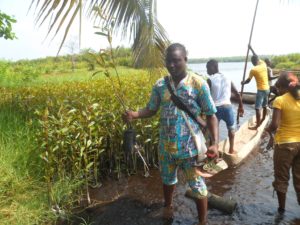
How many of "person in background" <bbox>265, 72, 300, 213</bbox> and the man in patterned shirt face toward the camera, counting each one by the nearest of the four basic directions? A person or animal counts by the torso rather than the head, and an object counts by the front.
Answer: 1

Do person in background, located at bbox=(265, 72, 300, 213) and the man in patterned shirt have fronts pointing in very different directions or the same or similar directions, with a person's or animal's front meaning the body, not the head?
very different directions

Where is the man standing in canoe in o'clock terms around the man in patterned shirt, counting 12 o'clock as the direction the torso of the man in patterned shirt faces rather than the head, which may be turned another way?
The man standing in canoe is roughly at 7 o'clock from the man in patterned shirt.

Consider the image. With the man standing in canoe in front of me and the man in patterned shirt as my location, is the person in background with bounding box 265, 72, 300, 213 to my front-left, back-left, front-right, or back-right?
front-right

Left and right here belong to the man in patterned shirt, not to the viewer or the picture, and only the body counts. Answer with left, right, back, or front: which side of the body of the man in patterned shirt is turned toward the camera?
front

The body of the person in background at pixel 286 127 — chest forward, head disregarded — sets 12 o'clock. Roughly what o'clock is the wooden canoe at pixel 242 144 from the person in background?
The wooden canoe is roughly at 1 o'clock from the person in background.

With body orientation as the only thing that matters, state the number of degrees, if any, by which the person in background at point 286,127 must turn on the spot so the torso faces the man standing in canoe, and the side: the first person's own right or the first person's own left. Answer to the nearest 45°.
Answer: approximately 45° to the first person's own right

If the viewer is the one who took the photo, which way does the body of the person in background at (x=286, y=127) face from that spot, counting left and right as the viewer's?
facing away from the viewer and to the left of the viewer

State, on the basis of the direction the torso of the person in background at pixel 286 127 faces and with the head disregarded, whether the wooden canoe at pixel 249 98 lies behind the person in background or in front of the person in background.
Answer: in front
